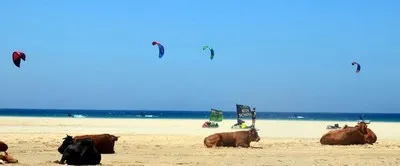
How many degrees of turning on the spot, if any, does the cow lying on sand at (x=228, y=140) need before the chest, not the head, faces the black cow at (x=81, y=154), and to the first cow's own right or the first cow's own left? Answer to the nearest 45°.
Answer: approximately 135° to the first cow's own right

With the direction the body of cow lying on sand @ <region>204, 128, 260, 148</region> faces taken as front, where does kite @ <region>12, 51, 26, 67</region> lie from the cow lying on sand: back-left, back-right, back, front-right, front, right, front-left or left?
back

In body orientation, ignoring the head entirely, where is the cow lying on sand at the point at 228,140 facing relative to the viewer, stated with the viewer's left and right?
facing to the right of the viewer

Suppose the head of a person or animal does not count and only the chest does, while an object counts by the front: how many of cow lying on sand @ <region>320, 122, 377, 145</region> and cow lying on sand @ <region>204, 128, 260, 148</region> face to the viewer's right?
2

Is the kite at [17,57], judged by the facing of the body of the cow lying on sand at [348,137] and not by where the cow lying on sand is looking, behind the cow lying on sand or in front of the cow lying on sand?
behind

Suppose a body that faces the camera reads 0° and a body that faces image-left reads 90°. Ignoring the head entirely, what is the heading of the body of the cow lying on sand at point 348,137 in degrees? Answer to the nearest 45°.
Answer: approximately 270°

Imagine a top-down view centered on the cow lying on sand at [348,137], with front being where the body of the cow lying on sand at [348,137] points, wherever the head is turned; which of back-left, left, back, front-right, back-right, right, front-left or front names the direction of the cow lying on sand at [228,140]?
back-right
